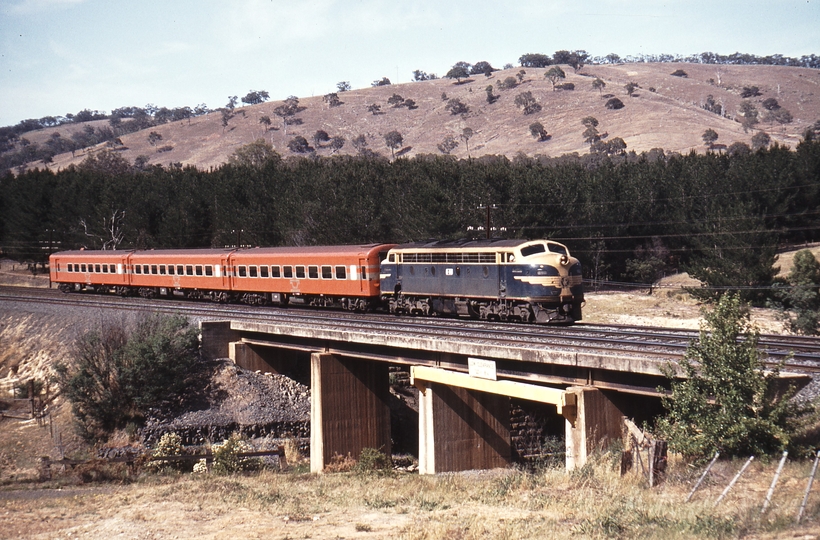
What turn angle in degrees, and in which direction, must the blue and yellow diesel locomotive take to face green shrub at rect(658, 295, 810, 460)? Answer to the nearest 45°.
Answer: approximately 45° to its right

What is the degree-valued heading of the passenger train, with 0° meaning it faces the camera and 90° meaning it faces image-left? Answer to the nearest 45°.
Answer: approximately 315°

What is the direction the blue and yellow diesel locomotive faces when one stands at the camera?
facing the viewer and to the right of the viewer

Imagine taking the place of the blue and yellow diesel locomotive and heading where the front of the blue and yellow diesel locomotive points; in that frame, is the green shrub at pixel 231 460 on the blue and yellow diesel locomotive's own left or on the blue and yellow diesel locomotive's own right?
on the blue and yellow diesel locomotive's own right

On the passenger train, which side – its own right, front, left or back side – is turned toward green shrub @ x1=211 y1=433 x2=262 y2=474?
right

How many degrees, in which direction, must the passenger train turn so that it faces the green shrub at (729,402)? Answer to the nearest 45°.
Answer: approximately 45° to its right
